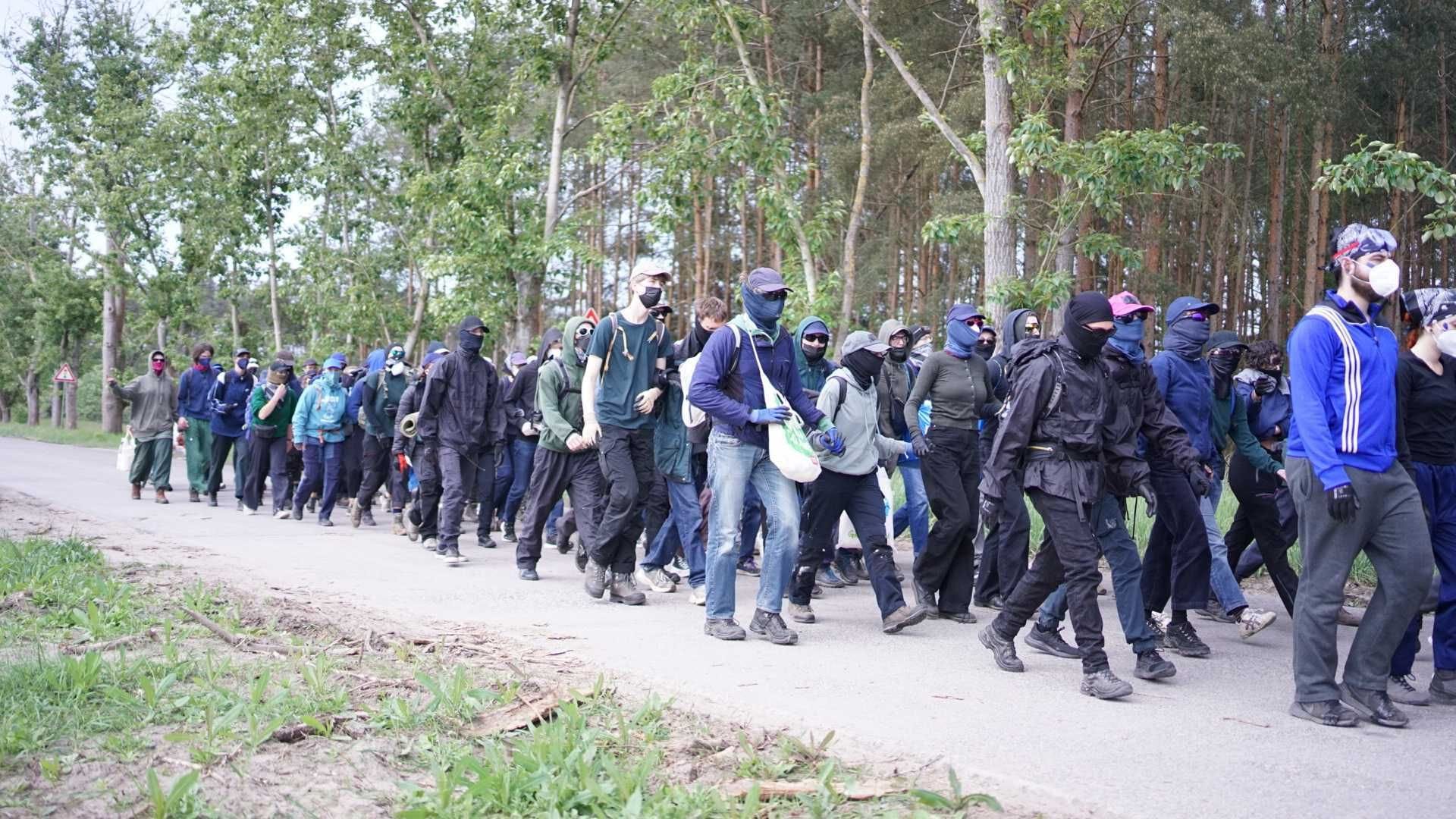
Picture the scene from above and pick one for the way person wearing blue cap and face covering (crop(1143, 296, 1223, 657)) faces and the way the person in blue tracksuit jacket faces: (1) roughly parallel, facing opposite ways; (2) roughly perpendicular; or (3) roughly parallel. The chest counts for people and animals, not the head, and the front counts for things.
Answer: roughly parallel

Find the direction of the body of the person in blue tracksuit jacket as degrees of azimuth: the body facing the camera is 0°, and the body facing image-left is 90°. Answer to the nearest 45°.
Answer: approximately 315°

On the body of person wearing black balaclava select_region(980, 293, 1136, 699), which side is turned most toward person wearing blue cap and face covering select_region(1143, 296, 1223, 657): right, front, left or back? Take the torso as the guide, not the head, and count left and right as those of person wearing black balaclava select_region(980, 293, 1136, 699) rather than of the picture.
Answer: left

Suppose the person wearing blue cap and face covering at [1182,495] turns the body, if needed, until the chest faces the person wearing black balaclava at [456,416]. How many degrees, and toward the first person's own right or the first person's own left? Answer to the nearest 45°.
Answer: approximately 135° to the first person's own right

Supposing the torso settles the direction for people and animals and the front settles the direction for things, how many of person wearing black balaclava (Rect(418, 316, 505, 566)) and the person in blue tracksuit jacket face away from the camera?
0

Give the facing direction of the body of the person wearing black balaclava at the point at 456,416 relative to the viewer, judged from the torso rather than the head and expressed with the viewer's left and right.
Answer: facing the viewer and to the right of the viewer

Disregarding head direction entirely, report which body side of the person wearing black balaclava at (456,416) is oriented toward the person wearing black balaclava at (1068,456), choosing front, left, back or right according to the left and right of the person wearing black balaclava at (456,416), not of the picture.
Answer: front

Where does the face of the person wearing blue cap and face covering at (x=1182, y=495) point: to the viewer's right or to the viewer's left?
to the viewer's right

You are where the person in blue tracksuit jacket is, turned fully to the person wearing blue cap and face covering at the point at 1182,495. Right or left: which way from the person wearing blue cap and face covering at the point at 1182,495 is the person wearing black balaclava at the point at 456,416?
left

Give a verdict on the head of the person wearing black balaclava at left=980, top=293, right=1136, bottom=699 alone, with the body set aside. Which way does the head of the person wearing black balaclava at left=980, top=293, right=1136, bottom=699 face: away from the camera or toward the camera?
toward the camera

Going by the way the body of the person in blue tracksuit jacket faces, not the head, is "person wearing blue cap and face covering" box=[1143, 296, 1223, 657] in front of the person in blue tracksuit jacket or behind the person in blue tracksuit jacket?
behind

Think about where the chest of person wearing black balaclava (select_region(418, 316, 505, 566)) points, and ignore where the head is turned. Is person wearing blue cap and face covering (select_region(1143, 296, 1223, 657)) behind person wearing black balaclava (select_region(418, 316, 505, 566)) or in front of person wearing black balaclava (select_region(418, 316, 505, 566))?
in front

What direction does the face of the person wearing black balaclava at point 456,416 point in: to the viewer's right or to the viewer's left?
to the viewer's right

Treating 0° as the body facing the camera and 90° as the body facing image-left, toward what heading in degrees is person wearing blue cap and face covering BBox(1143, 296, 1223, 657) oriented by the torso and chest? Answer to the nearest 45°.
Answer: approximately 315°

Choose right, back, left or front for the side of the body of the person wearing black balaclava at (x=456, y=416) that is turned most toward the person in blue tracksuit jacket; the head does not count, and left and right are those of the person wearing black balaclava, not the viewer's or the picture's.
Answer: front
